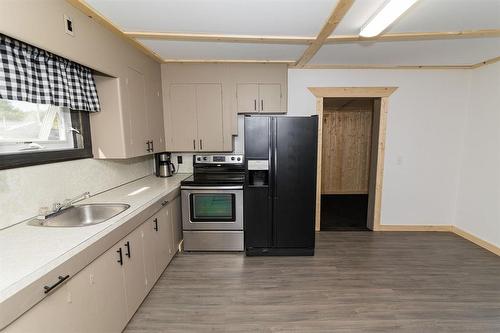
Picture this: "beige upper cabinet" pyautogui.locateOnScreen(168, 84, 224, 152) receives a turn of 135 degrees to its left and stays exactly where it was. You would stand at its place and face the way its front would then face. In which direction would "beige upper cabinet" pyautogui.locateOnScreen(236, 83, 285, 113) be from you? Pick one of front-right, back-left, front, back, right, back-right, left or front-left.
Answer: front-right

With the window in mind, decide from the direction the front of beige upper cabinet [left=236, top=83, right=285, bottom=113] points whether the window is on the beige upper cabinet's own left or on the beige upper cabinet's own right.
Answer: on the beige upper cabinet's own right

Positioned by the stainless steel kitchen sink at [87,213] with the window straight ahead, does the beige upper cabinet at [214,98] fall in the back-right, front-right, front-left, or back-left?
back-right

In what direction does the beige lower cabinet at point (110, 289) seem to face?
to the viewer's right
